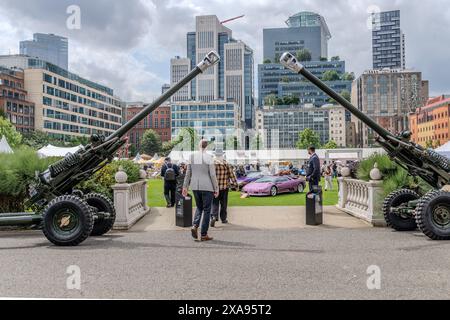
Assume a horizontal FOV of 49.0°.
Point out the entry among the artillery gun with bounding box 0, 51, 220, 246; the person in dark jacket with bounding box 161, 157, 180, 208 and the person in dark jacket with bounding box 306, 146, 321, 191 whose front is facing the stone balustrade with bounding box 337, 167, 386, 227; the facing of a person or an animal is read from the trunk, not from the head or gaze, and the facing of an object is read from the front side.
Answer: the artillery gun

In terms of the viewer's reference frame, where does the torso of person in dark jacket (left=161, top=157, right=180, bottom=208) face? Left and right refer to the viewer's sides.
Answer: facing away from the viewer

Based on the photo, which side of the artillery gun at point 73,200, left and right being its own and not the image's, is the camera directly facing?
right

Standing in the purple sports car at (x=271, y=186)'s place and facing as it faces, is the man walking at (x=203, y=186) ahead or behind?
ahead

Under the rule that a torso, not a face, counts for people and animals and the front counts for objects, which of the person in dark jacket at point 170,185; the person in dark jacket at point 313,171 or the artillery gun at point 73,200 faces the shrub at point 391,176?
the artillery gun

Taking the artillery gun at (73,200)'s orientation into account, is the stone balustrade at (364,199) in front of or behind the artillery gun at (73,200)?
in front

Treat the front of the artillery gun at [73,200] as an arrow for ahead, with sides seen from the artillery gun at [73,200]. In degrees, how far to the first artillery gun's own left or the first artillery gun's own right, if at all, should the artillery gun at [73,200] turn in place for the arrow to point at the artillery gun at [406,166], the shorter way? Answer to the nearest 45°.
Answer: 0° — it already faces it

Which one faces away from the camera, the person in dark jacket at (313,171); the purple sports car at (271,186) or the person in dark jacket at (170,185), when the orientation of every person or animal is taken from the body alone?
the person in dark jacket at (170,185)

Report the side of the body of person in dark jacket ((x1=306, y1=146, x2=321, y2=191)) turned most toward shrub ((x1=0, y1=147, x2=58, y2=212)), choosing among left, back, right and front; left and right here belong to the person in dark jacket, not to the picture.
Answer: front

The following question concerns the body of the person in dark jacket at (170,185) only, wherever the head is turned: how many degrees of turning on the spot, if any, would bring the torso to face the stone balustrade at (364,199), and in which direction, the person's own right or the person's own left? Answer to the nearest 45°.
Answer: approximately 135° to the person's own right

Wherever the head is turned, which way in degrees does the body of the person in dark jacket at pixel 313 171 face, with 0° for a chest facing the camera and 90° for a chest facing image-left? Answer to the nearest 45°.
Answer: approximately 90°

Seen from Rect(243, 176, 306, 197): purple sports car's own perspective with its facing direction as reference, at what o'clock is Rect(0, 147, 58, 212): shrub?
The shrub is roughly at 11 o'clock from the purple sports car.

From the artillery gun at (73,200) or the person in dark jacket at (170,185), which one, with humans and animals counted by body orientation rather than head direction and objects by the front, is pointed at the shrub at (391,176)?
the artillery gun

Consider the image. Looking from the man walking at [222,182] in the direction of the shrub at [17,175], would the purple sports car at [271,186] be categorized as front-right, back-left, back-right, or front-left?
back-right

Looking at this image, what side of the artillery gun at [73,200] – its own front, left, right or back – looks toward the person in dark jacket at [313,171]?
front

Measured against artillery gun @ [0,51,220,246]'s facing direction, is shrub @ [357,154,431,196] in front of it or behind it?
in front
